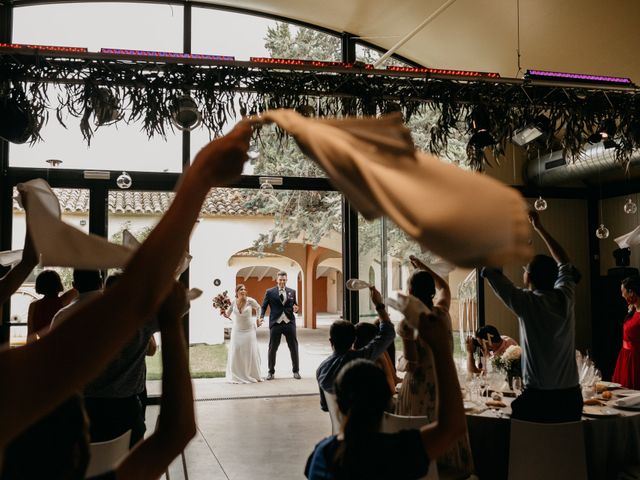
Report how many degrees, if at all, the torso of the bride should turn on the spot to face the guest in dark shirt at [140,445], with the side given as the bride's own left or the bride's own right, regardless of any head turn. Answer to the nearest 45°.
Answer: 0° — they already face them

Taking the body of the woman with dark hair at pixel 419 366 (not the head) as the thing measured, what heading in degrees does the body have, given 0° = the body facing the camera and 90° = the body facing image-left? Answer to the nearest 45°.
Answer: approximately 135°

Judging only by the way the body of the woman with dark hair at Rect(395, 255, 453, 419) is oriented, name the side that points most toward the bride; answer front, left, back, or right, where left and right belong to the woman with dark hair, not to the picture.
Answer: front

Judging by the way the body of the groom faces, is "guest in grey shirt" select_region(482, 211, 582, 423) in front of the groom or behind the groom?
in front

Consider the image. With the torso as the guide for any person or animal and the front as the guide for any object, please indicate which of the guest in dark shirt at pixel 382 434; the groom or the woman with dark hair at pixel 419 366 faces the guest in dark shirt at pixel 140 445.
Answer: the groom

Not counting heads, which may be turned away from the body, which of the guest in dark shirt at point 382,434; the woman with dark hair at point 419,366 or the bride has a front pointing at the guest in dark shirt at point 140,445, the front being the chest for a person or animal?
the bride

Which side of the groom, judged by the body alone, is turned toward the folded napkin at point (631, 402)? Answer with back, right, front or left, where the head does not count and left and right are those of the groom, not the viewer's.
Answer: front

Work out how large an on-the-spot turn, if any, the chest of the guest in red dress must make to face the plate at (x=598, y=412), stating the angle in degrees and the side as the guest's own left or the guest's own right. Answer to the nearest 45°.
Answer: approximately 90° to the guest's own left

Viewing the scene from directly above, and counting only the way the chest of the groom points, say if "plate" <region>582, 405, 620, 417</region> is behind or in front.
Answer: in front

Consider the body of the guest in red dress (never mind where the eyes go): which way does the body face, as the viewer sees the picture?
to the viewer's left

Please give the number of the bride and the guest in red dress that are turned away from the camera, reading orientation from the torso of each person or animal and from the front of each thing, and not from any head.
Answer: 0

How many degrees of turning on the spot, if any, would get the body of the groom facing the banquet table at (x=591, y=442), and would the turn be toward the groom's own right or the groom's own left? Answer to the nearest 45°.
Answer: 0° — they already face it

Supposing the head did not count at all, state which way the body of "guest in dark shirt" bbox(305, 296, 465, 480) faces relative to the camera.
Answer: away from the camera

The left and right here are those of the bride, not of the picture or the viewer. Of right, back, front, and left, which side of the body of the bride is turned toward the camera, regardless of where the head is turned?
front

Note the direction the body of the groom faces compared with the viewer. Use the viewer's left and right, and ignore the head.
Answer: facing the viewer

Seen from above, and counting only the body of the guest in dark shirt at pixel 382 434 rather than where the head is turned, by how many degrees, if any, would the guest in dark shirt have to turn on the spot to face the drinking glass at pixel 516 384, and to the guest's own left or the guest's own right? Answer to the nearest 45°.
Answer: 0° — they already face it

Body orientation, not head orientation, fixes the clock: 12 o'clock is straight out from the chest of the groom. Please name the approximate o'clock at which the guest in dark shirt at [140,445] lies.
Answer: The guest in dark shirt is roughly at 12 o'clock from the groom.
